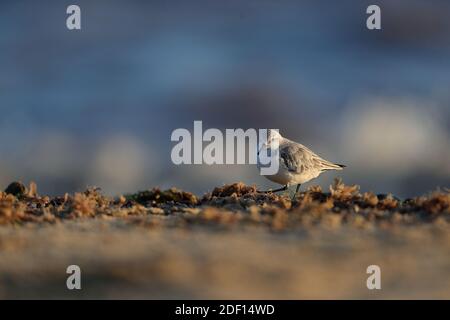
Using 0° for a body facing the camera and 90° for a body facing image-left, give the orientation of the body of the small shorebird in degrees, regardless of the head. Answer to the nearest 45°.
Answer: approximately 90°
